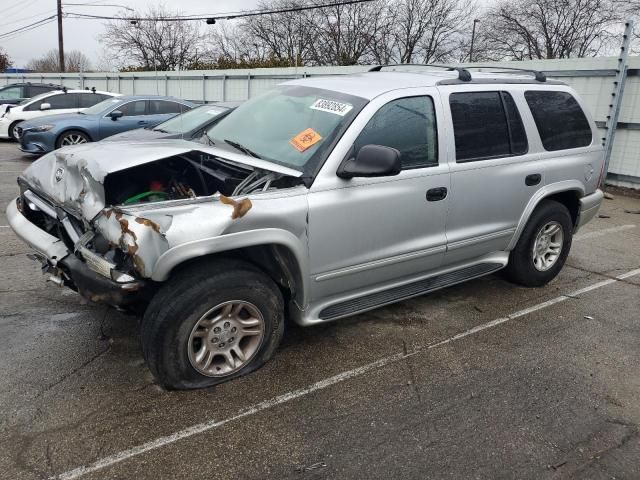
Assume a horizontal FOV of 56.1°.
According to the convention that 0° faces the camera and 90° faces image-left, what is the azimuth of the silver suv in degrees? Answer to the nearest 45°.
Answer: approximately 45°

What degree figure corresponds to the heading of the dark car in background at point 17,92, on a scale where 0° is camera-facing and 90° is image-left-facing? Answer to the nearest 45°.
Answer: approximately 45°

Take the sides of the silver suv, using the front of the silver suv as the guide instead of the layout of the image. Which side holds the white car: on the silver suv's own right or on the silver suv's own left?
on the silver suv's own right

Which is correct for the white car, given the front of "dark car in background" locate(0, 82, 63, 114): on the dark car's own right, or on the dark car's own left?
on the dark car's own left

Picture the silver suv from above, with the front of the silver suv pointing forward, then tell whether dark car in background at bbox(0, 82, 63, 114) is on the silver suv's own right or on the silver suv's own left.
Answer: on the silver suv's own right
